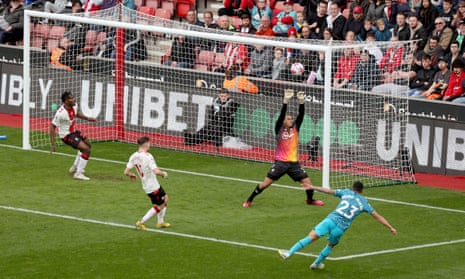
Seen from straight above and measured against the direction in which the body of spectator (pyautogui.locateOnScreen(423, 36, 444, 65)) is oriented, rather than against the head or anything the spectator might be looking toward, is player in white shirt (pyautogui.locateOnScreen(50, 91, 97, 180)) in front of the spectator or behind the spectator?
in front

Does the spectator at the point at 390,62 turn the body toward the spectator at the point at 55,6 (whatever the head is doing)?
no

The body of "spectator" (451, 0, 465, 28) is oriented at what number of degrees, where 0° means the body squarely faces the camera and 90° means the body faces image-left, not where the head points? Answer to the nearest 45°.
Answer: approximately 45°

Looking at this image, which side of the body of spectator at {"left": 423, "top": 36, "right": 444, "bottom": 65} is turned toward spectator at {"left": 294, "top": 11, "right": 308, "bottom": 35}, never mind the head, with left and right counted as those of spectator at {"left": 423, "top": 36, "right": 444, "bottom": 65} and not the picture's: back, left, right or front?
right

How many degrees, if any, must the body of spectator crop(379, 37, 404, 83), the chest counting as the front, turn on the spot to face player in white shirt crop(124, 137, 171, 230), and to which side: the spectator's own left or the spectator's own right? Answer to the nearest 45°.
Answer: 0° — they already face them

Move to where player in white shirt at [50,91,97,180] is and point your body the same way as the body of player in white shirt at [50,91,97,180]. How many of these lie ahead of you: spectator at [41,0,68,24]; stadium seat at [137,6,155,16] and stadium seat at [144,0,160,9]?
0

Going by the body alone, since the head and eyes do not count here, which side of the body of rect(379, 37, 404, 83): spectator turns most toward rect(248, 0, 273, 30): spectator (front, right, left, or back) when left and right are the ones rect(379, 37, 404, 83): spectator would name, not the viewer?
right

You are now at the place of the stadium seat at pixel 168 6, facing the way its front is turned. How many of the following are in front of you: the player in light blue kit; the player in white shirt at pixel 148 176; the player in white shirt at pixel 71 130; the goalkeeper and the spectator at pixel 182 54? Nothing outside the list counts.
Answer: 5

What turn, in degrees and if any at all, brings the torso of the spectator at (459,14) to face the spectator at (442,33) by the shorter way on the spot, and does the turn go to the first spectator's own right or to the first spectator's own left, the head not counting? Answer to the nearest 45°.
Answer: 0° — they already face them

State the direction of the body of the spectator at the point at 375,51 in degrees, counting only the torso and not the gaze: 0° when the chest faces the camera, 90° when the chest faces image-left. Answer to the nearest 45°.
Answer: approximately 45°

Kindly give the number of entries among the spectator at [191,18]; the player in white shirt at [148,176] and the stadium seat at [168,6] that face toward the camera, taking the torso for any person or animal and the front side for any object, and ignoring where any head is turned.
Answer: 2

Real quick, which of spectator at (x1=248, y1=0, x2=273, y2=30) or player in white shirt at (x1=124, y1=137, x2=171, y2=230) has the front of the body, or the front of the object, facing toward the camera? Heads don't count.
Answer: the spectator

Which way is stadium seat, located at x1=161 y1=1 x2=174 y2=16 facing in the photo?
toward the camera

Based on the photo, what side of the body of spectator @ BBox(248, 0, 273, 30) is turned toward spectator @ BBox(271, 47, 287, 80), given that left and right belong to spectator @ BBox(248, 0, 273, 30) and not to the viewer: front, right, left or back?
front

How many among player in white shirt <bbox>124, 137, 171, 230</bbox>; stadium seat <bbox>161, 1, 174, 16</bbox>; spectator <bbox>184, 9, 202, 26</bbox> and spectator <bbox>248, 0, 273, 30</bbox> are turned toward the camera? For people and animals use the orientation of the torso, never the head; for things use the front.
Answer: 3

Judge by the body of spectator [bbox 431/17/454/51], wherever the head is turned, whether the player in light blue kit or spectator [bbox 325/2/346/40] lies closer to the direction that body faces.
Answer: the player in light blue kit

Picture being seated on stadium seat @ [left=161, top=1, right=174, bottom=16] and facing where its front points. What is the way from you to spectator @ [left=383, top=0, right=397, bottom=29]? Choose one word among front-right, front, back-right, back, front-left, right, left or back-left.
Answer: front-left

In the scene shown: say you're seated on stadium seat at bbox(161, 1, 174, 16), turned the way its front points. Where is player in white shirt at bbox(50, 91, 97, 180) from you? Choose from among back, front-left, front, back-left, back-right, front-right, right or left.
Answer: front

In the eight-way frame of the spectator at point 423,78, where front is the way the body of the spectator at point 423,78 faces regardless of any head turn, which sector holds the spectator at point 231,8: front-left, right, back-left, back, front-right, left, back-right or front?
right

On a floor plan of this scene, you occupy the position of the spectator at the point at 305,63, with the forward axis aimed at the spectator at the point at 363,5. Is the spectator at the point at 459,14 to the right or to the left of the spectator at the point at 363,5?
right
